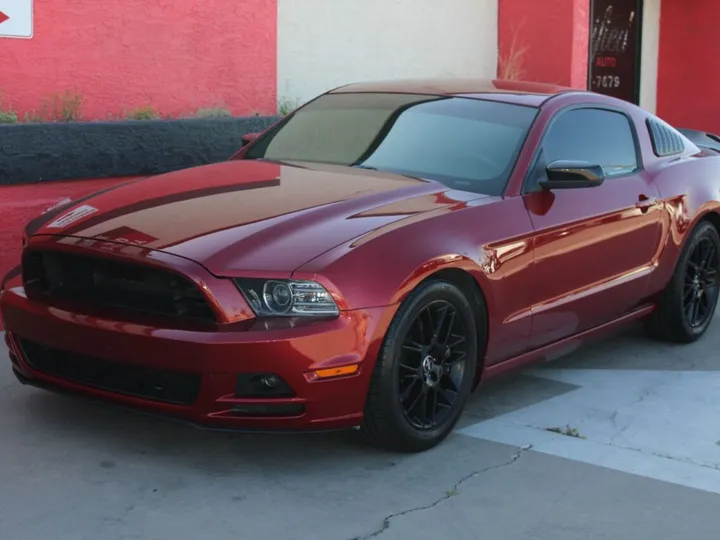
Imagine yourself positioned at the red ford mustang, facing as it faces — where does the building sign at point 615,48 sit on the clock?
The building sign is roughly at 5 o'clock from the red ford mustang.

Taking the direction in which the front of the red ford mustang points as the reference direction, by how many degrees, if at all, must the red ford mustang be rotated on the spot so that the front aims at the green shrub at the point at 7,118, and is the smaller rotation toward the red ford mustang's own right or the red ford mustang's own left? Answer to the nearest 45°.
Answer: approximately 90° to the red ford mustang's own right

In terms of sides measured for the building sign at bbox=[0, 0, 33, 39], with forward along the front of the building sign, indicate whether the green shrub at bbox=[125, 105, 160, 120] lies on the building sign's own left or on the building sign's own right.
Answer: on the building sign's own left

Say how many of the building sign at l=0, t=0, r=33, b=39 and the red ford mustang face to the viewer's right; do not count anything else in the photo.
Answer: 0

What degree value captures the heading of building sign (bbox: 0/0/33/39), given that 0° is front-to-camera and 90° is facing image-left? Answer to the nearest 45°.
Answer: approximately 0°

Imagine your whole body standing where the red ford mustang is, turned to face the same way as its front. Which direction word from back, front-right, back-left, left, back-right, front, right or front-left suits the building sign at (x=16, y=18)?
right

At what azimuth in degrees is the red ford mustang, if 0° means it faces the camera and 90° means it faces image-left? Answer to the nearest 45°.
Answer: approximately 45°
